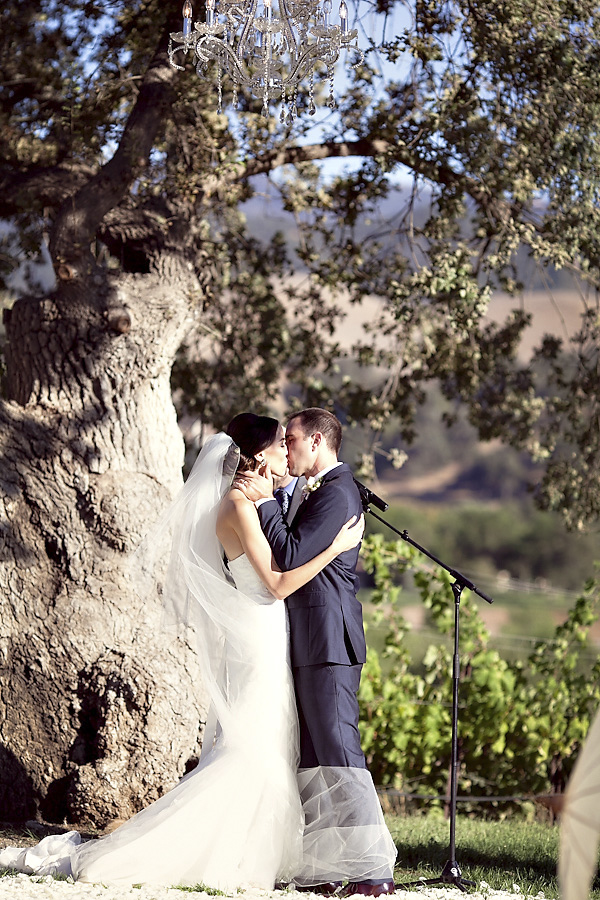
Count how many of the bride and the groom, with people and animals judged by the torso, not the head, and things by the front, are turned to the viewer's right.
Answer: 1

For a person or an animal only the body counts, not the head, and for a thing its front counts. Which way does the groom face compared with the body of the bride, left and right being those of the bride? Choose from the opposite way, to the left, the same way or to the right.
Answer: the opposite way

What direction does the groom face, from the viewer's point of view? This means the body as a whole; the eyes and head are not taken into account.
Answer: to the viewer's left

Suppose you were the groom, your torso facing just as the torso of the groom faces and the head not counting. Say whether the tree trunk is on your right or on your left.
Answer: on your right

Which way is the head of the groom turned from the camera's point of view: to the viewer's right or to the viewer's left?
to the viewer's left

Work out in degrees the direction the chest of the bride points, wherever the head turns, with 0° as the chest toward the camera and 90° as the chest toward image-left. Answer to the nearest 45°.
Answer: approximately 270°
